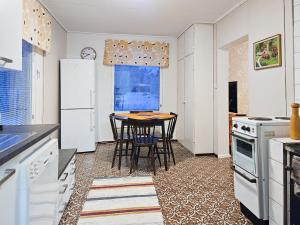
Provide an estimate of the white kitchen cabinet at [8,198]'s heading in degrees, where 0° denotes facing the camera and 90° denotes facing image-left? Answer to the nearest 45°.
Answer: approximately 315°

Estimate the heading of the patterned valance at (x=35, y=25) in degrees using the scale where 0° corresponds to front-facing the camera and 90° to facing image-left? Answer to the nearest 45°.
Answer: approximately 315°

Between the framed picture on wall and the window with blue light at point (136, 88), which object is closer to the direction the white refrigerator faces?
the framed picture on wall

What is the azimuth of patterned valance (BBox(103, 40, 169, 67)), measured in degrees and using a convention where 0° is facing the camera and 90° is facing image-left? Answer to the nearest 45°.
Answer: approximately 0°

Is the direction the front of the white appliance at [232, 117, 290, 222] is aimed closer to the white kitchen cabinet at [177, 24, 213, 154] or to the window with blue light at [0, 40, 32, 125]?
the window with blue light

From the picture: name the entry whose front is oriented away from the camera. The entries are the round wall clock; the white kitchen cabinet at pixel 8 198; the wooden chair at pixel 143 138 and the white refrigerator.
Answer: the wooden chair

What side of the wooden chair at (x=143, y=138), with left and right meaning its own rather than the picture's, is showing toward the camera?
back
